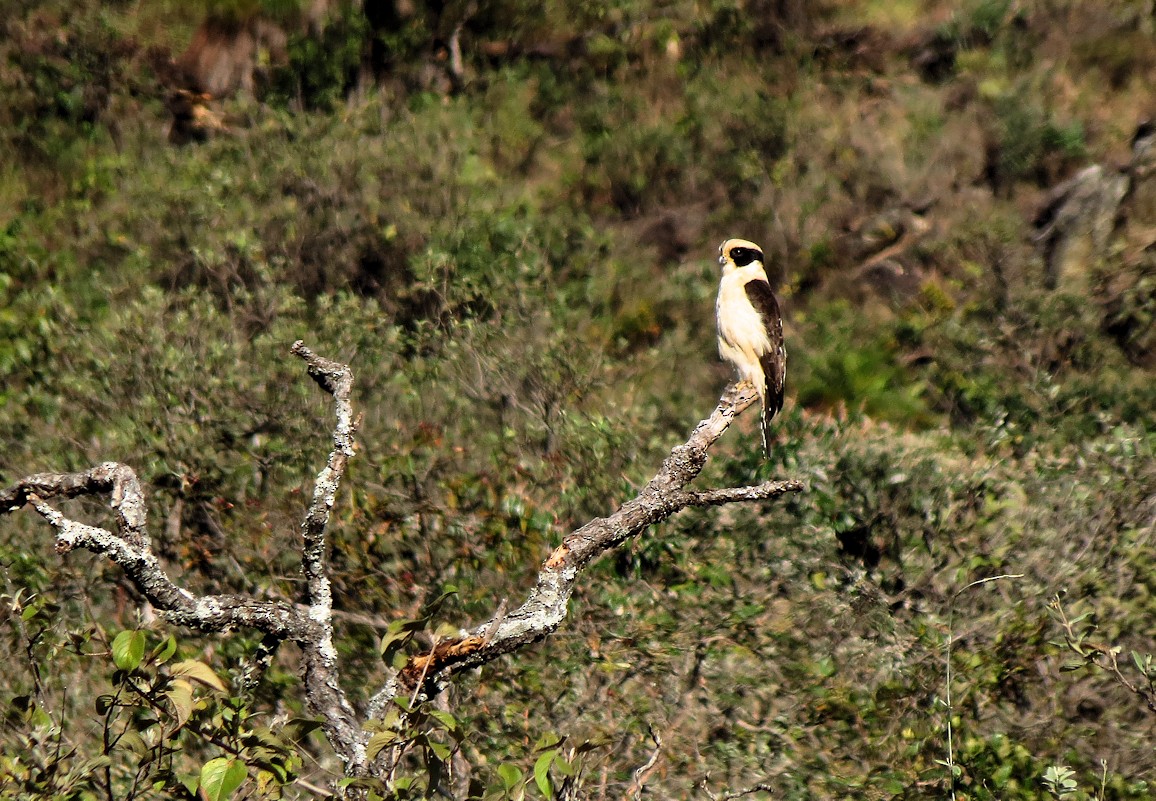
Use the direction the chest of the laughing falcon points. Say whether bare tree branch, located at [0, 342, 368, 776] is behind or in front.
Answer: in front

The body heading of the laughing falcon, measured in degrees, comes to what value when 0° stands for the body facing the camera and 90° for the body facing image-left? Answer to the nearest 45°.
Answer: approximately 45°

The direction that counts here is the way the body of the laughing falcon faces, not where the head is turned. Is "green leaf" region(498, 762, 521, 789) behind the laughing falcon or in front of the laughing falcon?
in front

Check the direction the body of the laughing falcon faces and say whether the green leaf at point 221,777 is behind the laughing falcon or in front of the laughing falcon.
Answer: in front
